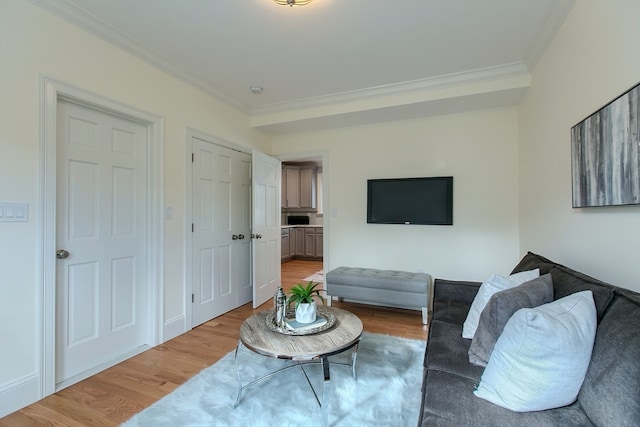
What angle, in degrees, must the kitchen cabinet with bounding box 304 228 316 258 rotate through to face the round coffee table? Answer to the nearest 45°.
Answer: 0° — it already faces it

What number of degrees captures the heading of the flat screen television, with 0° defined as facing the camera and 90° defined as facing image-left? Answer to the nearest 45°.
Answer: approximately 0°

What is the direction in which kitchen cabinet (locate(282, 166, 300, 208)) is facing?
toward the camera

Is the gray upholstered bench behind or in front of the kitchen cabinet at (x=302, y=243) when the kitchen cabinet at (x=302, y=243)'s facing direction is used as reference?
in front

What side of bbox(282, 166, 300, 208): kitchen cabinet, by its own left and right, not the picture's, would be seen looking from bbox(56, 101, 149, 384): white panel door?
front

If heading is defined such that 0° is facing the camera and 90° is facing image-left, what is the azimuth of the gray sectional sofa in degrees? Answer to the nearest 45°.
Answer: approximately 90°

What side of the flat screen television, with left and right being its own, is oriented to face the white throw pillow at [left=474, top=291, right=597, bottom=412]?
front

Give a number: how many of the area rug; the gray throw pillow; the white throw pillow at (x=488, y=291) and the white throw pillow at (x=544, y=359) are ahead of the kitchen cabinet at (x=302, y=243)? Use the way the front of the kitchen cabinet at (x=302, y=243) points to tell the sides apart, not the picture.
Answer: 4

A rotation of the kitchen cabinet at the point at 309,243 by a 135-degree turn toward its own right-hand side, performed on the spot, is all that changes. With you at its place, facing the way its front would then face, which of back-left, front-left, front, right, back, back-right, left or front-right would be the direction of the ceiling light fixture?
back-left

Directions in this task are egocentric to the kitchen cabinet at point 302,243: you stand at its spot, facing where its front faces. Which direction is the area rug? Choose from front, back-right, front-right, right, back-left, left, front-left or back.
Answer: front

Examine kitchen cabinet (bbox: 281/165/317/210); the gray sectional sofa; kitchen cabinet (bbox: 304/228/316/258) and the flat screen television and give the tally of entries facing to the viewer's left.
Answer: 1

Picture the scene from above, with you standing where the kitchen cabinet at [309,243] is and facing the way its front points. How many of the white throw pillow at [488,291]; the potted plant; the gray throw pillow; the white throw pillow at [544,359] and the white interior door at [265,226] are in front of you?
5

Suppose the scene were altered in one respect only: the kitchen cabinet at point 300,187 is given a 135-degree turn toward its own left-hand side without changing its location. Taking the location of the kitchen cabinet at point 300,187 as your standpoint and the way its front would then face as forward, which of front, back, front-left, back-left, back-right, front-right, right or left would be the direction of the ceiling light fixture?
back-right

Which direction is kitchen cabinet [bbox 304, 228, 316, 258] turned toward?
toward the camera

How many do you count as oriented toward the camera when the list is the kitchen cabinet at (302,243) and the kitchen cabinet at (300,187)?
2
